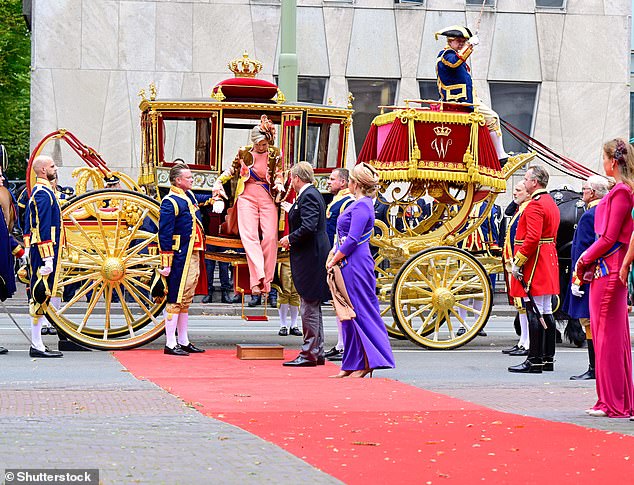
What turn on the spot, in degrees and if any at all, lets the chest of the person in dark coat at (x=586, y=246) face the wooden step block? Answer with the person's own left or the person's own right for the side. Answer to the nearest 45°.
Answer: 0° — they already face it

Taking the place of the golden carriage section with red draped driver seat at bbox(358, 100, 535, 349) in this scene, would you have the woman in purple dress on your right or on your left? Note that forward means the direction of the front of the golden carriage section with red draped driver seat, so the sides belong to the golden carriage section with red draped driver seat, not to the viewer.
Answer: on your right

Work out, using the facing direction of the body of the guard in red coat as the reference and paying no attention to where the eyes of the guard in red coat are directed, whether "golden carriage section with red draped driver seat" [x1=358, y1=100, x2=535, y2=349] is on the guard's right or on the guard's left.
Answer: on the guard's right

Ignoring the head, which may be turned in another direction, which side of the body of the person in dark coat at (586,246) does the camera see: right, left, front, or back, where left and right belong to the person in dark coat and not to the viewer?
left

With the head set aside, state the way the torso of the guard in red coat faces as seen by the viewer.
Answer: to the viewer's left

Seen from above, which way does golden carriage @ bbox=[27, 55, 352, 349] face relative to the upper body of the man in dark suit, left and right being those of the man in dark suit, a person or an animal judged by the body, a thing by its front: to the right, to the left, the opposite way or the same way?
the opposite way

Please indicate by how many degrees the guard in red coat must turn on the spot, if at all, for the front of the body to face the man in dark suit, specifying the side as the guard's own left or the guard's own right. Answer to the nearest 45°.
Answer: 0° — they already face them

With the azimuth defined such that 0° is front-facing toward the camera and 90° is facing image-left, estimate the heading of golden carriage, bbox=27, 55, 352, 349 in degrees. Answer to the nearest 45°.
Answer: approximately 270°

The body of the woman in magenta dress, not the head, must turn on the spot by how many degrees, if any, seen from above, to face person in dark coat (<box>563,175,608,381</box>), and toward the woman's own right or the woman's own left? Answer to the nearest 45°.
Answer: approximately 90° to the woman's own right

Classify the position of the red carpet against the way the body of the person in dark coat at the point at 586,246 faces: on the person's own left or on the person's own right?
on the person's own left

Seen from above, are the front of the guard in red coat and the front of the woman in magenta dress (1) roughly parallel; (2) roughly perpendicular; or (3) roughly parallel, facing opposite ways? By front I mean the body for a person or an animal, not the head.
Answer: roughly parallel

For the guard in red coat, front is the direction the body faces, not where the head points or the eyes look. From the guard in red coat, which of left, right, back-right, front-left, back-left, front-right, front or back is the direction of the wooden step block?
front

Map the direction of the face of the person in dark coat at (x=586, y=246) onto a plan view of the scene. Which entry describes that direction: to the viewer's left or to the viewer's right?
to the viewer's left

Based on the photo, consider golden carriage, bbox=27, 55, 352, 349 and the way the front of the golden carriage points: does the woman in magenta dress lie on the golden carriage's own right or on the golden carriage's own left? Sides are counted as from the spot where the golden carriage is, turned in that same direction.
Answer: on the golden carriage's own right
